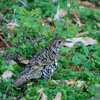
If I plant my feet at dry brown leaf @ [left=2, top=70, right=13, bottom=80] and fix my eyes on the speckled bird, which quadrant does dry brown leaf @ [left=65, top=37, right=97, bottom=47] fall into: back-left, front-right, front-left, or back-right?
front-left

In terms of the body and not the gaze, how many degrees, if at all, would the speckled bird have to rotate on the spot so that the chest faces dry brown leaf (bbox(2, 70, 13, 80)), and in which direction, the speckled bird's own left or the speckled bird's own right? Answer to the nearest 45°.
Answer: approximately 180°

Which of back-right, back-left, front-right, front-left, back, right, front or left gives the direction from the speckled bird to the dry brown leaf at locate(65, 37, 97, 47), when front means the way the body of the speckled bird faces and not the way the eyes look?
front-left

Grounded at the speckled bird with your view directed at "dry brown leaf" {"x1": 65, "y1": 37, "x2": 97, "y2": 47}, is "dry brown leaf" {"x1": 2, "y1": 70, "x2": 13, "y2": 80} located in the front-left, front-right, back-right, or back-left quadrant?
back-left

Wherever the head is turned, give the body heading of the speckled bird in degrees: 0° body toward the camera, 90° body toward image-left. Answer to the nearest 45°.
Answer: approximately 270°

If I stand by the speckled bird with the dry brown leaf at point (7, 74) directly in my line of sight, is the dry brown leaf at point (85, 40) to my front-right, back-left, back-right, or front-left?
back-right

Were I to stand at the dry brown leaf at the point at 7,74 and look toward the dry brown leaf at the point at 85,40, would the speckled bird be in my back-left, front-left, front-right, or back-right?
front-right
